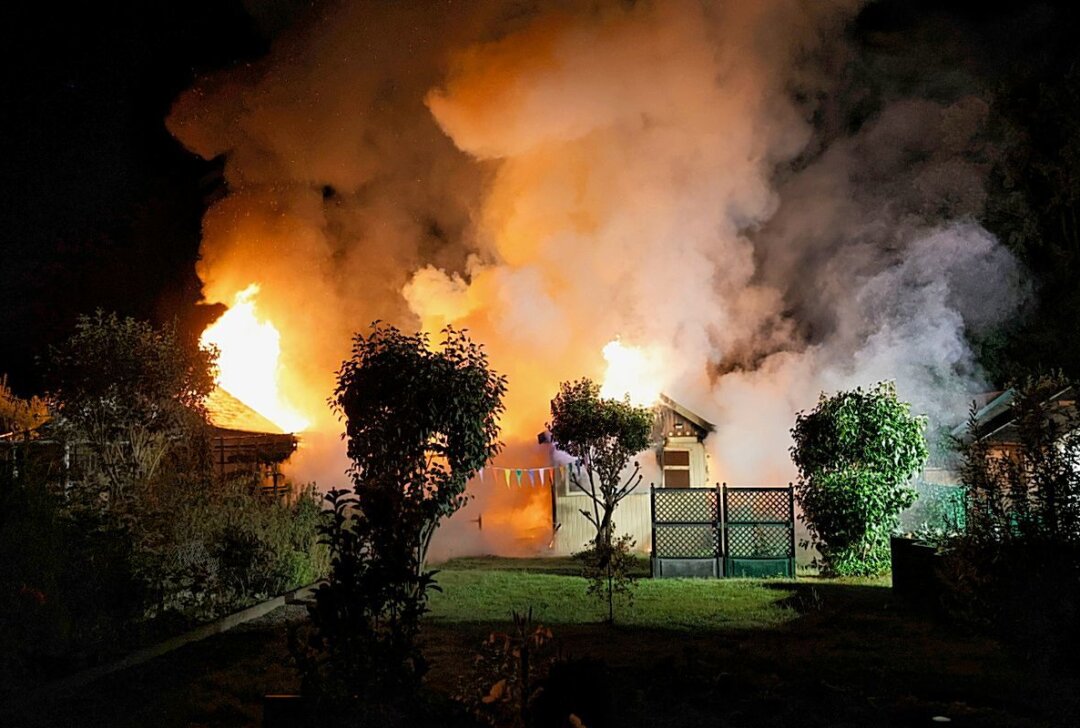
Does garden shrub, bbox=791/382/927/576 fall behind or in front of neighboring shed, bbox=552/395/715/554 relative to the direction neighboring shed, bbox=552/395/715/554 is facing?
in front

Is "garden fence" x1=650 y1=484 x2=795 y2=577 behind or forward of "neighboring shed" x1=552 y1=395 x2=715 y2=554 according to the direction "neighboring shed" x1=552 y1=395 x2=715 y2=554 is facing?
forward

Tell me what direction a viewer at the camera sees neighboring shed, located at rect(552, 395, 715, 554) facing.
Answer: facing the viewer

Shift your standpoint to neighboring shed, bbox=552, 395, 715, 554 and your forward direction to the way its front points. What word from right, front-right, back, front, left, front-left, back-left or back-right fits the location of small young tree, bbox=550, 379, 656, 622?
front

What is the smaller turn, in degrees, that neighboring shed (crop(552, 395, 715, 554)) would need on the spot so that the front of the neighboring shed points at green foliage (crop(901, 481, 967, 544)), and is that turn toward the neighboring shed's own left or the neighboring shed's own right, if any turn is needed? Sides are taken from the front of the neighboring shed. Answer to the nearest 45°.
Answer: approximately 45° to the neighboring shed's own left

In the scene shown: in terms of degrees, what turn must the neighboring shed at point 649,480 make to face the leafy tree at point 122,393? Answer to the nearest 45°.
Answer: approximately 45° to its right

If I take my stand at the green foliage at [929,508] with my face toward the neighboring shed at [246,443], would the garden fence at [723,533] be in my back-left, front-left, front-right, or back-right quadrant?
front-left

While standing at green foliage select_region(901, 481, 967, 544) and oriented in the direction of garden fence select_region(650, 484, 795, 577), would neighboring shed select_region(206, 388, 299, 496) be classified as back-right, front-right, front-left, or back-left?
front-right

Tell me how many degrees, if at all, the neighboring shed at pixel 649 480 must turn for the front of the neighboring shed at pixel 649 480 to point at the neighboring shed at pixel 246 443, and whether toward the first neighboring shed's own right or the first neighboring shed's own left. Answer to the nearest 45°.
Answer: approximately 90° to the first neighboring shed's own right
